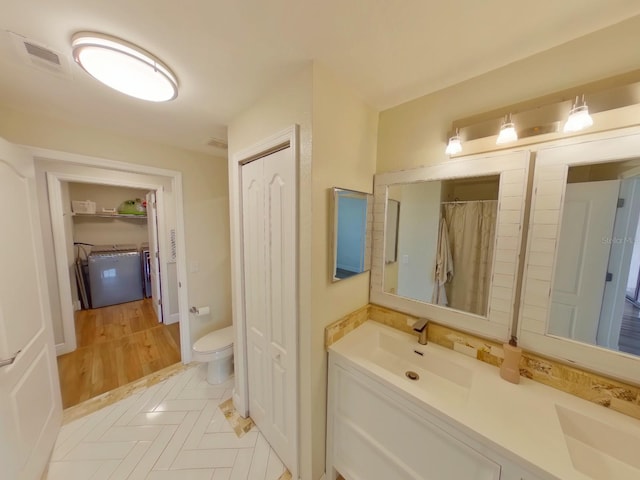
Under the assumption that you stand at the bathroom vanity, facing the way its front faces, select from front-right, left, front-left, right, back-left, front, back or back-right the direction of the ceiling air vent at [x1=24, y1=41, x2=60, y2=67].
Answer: front

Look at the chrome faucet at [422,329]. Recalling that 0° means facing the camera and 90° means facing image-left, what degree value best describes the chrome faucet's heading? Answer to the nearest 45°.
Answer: approximately 45°

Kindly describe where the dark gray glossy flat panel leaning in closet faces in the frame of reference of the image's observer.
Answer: facing the viewer

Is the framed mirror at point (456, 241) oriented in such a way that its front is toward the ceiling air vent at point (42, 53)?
yes

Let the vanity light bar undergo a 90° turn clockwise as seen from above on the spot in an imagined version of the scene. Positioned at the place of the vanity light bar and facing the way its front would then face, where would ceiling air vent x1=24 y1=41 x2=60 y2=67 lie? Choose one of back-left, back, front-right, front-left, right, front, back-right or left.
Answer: left
